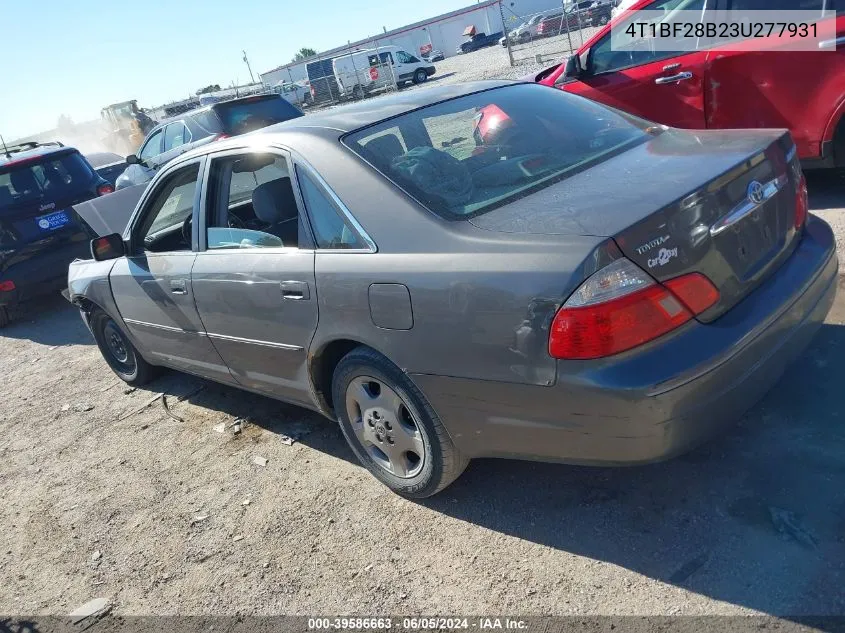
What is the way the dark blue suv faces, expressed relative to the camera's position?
facing away from the viewer and to the left of the viewer
